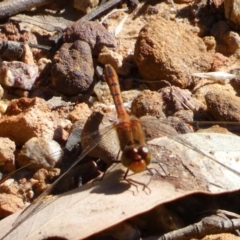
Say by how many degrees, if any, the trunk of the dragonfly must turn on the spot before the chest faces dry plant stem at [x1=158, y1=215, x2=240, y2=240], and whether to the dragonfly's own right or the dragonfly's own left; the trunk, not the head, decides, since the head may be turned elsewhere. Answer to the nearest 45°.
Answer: approximately 45° to the dragonfly's own left

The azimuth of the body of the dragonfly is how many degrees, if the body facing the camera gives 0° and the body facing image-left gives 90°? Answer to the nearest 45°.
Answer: approximately 0°

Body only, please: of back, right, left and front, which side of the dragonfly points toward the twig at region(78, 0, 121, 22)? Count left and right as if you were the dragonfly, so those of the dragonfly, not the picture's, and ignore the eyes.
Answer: back

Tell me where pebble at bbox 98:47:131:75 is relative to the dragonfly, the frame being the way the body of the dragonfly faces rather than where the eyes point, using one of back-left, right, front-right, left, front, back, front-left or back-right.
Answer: back

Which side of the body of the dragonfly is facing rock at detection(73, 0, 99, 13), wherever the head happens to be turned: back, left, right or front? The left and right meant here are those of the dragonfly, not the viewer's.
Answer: back

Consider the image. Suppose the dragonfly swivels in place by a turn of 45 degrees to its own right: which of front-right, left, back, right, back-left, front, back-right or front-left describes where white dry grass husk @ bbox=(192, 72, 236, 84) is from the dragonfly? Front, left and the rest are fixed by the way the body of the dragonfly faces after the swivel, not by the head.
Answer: back

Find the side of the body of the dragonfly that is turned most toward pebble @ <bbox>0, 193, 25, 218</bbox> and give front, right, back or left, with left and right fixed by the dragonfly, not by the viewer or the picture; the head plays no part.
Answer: right

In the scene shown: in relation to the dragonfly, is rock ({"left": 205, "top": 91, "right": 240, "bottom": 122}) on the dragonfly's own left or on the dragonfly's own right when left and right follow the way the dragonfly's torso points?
on the dragonfly's own left
